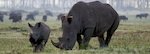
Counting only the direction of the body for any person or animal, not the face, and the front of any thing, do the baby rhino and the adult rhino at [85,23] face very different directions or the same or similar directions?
same or similar directions

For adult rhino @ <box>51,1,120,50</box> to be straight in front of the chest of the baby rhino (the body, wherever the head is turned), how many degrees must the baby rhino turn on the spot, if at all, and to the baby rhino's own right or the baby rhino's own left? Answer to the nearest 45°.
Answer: approximately 135° to the baby rhino's own left

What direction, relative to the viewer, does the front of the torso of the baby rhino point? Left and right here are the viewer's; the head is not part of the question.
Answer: facing the viewer and to the left of the viewer

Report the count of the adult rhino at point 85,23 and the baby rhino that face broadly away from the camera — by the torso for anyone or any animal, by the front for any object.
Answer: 0

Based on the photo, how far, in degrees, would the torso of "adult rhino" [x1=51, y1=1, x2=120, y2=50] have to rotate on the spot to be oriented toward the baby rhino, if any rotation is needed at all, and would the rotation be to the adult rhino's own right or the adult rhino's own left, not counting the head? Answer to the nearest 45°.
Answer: approximately 45° to the adult rhino's own right
